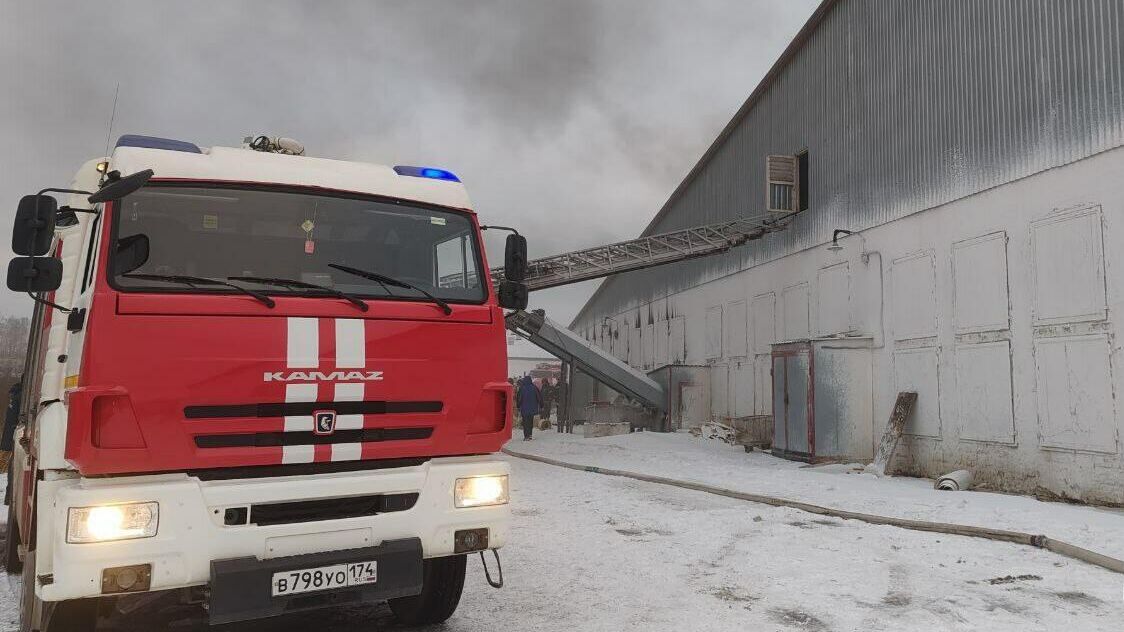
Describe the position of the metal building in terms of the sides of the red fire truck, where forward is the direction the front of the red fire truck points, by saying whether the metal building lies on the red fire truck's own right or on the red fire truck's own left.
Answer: on the red fire truck's own left

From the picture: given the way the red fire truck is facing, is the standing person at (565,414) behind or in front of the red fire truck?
behind

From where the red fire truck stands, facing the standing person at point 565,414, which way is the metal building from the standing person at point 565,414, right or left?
right

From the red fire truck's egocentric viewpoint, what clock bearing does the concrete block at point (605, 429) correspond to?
The concrete block is roughly at 7 o'clock from the red fire truck.

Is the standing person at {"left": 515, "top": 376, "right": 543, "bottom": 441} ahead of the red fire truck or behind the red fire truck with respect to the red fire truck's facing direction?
behind

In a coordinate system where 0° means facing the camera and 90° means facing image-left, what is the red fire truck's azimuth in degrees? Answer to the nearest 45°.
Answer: approximately 0°
